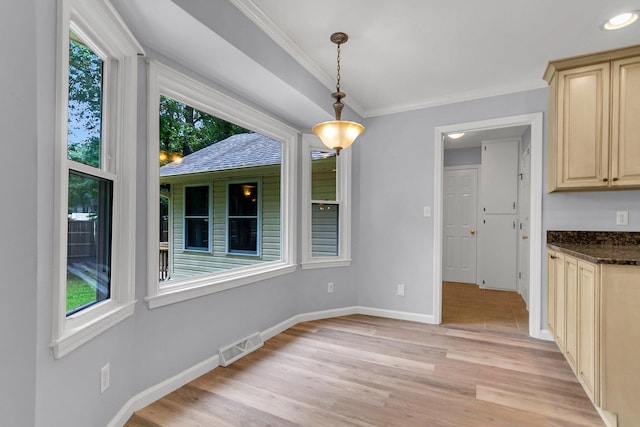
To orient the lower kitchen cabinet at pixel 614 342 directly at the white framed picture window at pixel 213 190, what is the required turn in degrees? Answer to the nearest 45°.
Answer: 0° — it already faces it

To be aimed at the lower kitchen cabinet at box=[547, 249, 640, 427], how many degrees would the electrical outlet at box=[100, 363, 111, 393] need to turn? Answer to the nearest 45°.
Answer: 0° — it already faces it

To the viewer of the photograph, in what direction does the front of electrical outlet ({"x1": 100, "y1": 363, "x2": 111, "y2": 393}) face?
facing the viewer and to the right of the viewer

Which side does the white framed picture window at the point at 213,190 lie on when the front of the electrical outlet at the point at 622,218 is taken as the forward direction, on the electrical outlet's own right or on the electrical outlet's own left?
on the electrical outlet's own right

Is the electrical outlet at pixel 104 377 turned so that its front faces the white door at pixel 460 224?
no

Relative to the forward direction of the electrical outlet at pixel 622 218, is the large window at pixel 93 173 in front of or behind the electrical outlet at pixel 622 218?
in front

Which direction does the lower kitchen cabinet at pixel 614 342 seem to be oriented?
to the viewer's left
